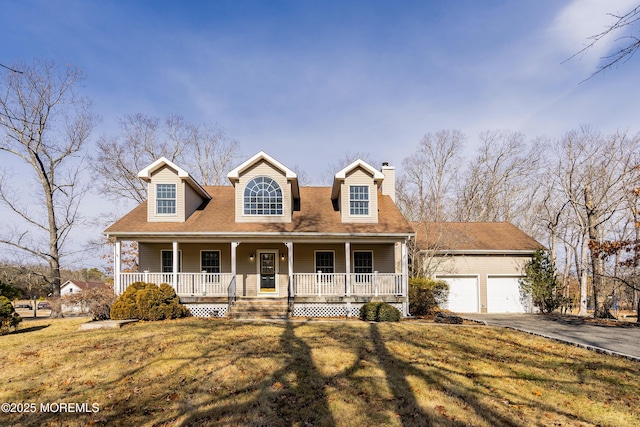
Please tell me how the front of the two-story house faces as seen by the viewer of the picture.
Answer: facing the viewer

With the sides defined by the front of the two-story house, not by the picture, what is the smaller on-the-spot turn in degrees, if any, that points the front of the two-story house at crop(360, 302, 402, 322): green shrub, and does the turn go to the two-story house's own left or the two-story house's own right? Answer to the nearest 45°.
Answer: approximately 45° to the two-story house's own left

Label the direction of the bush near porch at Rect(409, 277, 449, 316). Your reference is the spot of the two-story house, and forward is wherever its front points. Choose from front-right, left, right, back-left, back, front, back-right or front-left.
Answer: left

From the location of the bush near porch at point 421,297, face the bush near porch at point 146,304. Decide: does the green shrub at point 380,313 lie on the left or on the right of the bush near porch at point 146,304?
left

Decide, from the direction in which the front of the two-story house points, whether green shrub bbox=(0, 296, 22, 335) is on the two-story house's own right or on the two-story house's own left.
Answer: on the two-story house's own right
